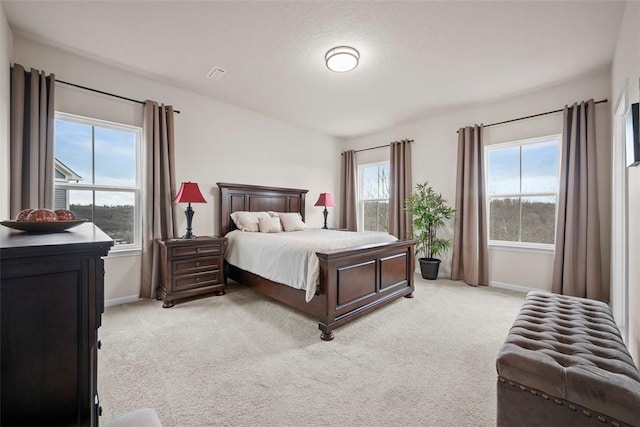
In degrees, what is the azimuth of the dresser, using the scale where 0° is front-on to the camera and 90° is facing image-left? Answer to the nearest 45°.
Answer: approximately 270°

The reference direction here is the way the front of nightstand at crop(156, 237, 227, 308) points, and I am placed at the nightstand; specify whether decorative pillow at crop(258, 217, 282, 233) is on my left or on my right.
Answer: on my left

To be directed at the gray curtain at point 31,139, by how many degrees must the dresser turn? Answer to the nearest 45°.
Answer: approximately 90° to its left

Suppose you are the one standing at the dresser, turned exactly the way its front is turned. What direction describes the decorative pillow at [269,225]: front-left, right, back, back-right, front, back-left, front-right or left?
front-left

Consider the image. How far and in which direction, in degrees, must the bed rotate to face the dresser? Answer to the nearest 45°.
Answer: approximately 90° to its right

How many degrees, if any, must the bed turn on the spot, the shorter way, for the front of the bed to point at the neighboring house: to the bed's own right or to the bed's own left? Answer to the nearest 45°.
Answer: approximately 135° to the bed's own right

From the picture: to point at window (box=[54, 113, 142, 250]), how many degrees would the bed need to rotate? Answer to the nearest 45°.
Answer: approximately 135° to its right

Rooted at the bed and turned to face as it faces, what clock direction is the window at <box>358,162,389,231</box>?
The window is roughly at 8 o'clock from the bed.

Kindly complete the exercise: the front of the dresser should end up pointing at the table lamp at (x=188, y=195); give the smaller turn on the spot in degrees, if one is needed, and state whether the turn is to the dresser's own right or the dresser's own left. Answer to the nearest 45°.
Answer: approximately 45° to the dresser's own left
